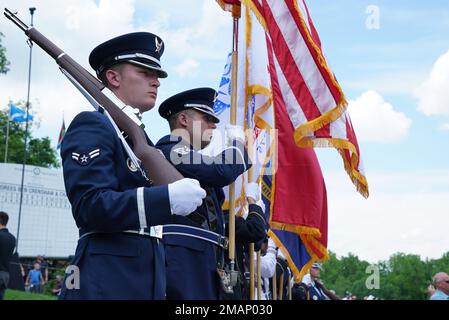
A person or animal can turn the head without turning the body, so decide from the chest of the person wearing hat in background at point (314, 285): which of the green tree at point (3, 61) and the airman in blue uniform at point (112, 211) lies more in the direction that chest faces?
the airman in blue uniform

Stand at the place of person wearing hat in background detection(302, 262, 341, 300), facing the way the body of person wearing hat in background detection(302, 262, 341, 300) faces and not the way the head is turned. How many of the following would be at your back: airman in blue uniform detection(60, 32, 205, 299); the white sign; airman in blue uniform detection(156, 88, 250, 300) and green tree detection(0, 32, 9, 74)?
2

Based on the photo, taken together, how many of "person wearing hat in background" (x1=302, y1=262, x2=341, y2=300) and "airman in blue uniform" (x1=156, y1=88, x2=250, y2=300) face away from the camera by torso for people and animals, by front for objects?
0

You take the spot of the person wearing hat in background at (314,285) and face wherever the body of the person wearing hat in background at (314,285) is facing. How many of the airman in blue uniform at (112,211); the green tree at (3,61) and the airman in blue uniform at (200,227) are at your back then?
1

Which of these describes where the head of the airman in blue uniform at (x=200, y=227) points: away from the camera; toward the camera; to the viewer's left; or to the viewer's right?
to the viewer's right

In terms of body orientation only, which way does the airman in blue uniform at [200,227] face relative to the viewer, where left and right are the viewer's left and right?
facing to the right of the viewer

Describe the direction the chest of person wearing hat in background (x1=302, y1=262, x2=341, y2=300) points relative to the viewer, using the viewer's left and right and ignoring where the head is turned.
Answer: facing the viewer and to the right of the viewer

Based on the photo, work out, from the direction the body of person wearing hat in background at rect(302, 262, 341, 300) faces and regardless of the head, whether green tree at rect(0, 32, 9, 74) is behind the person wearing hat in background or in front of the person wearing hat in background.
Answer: behind

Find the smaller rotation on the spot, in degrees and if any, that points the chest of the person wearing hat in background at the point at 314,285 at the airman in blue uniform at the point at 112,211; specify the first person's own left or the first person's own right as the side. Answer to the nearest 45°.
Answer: approximately 45° to the first person's own right

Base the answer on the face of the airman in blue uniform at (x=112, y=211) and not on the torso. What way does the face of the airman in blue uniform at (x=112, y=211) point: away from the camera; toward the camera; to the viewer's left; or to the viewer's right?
to the viewer's right
